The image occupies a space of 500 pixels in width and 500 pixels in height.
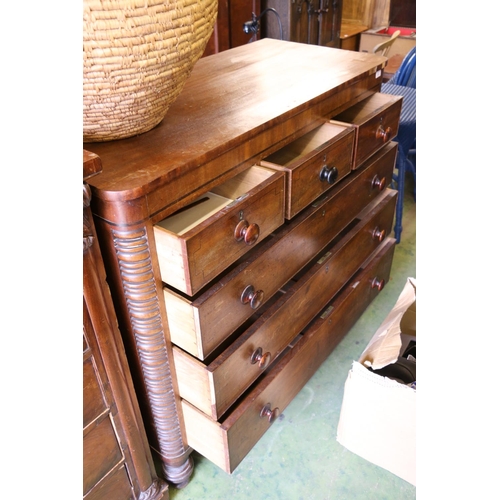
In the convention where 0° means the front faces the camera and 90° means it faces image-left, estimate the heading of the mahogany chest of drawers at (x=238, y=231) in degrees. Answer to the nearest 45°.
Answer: approximately 315°

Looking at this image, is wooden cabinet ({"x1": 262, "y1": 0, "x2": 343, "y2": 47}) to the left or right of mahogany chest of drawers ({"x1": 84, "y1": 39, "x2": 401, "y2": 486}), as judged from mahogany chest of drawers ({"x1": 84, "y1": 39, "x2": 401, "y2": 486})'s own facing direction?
on its left

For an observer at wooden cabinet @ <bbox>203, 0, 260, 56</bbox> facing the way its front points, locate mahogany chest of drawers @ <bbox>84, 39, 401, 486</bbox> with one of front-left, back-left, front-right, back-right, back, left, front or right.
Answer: front-right

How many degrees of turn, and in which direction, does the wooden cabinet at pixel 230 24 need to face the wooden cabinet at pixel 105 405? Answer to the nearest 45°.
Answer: approximately 45° to its right

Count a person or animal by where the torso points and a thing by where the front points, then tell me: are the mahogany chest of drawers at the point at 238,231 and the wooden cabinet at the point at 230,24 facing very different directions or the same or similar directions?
same or similar directions

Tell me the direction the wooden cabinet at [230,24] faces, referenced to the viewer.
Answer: facing the viewer and to the right of the viewer

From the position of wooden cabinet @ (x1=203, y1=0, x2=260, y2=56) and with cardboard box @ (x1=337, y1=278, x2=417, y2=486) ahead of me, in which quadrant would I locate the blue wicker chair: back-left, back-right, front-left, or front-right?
front-left
